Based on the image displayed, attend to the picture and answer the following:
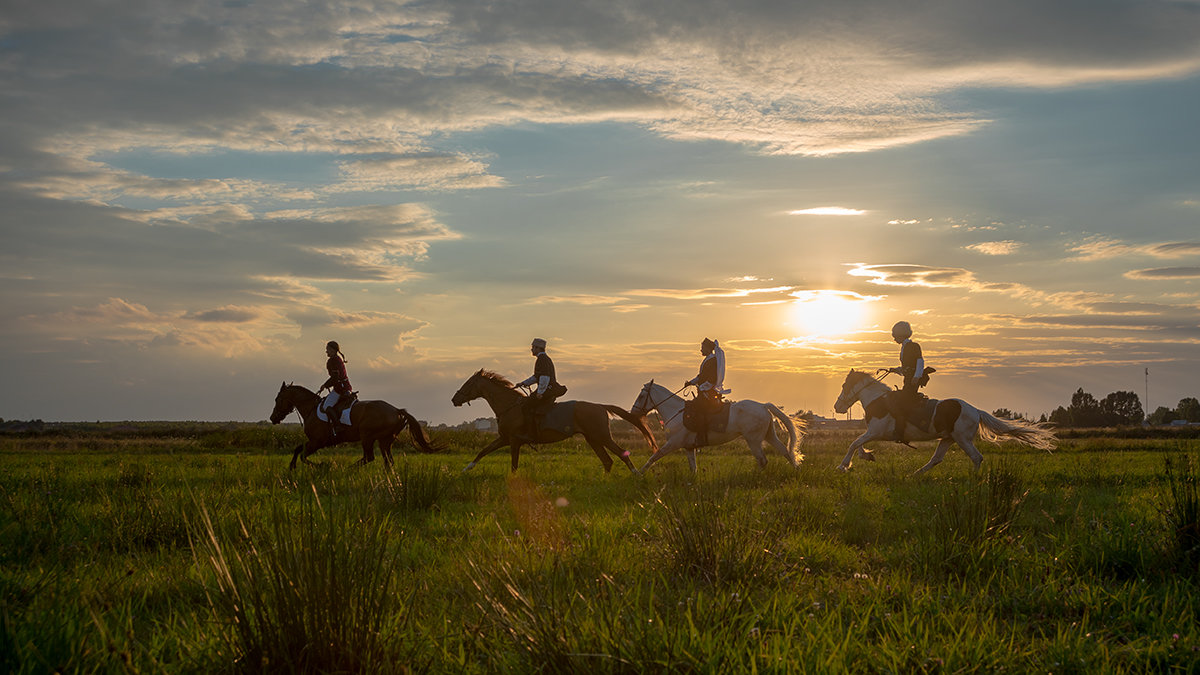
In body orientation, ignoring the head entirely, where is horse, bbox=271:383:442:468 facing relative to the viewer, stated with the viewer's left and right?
facing to the left of the viewer

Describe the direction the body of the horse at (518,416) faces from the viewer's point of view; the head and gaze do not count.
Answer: to the viewer's left

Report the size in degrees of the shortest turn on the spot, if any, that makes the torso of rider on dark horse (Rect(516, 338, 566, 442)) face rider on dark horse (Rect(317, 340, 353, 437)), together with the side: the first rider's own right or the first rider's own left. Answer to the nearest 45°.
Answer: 0° — they already face them

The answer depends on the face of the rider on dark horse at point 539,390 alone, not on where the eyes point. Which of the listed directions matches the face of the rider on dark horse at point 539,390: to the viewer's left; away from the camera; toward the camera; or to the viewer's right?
to the viewer's left

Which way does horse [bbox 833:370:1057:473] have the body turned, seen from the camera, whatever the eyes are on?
to the viewer's left

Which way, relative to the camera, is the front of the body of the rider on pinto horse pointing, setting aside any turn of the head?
to the viewer's left

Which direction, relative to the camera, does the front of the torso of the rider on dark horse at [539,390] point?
to the viewer's left

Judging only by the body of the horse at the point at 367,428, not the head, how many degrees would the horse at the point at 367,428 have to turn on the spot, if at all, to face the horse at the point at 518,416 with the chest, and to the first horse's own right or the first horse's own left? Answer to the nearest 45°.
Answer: approximately 135° to the first horse's own left

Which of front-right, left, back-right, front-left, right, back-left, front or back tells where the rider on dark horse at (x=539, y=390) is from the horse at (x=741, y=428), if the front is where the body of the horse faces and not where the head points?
front

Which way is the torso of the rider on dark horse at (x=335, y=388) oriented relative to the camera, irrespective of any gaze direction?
to the viewer's left

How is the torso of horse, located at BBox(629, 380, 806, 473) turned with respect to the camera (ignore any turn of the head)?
to the viewer's left

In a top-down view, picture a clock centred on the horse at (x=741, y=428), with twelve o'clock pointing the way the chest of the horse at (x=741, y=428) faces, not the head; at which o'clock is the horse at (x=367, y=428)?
the horse at (x=367, y=428) is roughly at 12 o'clock from the horse at (x=741, y=428).

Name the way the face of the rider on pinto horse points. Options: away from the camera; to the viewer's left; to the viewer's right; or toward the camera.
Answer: to the viewer's left

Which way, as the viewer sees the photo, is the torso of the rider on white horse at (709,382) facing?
to the viewer's left

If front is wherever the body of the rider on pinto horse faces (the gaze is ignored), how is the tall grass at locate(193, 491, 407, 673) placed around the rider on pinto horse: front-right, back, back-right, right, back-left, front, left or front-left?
left

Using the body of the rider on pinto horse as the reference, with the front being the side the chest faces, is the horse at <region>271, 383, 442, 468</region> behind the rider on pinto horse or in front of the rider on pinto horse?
in front

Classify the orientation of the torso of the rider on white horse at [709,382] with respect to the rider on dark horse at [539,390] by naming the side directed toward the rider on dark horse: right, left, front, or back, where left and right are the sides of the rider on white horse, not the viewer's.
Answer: front

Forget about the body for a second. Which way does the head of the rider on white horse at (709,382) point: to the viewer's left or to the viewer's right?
to the viewer's left

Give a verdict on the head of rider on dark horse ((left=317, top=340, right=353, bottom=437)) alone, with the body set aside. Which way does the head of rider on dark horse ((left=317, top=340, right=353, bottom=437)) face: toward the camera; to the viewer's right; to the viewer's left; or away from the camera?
to the viewer's left
